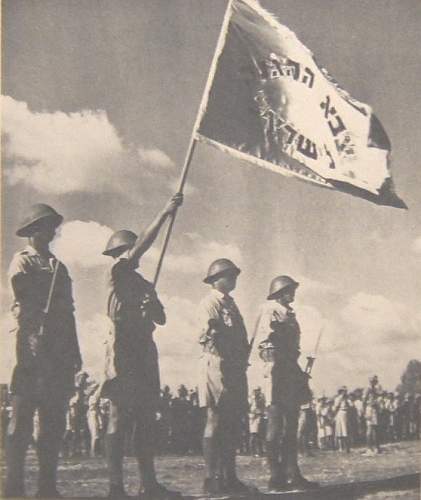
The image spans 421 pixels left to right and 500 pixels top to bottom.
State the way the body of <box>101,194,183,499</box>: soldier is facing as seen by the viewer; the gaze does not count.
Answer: to the viewer's right

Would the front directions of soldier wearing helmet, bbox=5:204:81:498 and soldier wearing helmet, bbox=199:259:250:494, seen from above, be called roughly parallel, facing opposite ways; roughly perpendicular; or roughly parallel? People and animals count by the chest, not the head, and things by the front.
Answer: roughly parallel

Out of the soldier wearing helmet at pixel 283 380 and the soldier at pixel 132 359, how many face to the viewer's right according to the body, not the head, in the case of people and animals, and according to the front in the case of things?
2

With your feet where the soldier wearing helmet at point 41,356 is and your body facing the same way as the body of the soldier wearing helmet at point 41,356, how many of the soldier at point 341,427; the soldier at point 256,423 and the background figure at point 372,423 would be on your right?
0

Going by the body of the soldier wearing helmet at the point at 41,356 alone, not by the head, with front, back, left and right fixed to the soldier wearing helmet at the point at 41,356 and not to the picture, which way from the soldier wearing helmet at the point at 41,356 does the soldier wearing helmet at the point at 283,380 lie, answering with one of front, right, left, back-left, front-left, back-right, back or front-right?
front-left

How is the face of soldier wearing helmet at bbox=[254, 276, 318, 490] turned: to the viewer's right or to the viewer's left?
to the viewer's right

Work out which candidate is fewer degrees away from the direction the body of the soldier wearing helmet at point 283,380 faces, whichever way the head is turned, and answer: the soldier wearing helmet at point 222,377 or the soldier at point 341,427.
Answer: the soldier

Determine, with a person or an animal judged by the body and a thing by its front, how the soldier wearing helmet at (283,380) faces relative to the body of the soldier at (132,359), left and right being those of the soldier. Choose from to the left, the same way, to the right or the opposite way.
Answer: the same way

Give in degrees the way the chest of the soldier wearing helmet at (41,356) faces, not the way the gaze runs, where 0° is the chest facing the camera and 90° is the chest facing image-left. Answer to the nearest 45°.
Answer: approximately 315°
